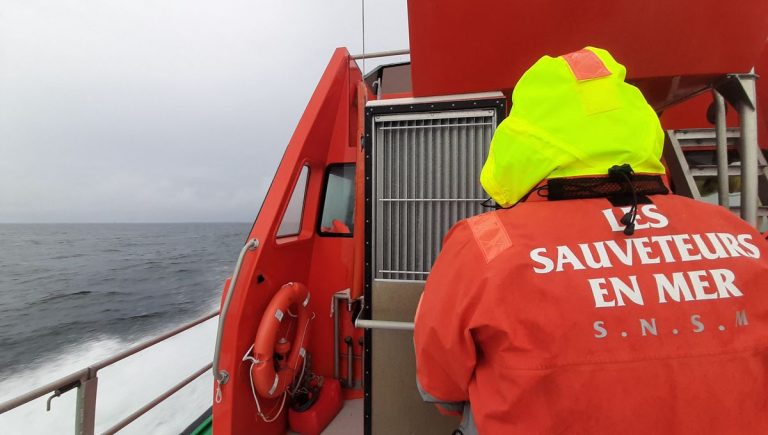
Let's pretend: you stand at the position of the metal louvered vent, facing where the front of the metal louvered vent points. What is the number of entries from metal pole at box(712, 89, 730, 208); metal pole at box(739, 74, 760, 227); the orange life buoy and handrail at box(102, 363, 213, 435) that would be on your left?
2

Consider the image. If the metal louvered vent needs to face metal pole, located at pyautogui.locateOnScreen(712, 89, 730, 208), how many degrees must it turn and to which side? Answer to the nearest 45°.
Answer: approximately 90° to its left

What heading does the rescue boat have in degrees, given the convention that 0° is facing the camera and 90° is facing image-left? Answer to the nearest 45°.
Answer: approximately 180°

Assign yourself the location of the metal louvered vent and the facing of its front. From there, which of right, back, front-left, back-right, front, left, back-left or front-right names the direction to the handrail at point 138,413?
right

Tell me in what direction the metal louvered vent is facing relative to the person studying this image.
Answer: facing the viewer
